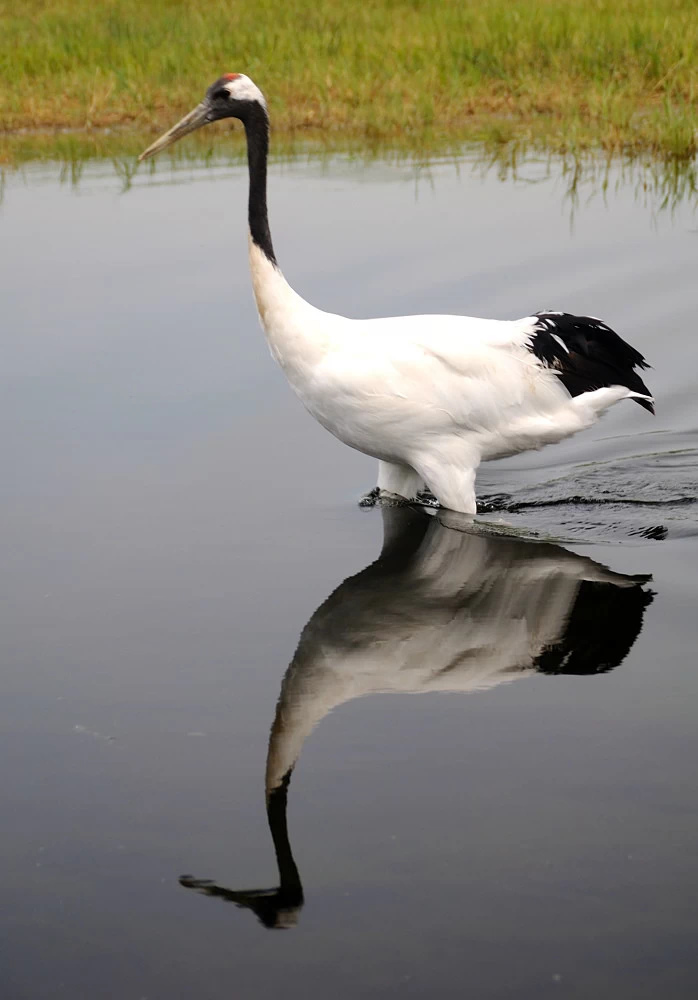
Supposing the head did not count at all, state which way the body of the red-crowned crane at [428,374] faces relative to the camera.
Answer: to the viewer's left
